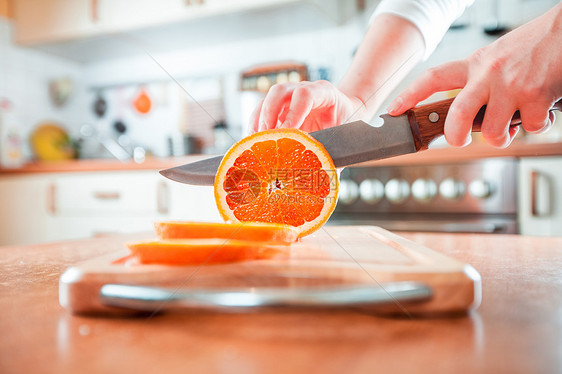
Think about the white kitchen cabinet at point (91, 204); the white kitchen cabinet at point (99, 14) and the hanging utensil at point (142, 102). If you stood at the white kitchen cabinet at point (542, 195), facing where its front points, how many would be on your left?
0

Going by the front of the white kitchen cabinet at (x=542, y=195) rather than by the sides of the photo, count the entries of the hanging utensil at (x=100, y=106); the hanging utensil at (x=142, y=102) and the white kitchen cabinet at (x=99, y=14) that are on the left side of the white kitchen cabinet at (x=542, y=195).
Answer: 0

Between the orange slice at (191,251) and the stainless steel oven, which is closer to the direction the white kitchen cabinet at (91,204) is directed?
the orange slice

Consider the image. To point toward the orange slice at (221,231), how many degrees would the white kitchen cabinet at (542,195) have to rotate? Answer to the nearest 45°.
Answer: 0° — it already faces it

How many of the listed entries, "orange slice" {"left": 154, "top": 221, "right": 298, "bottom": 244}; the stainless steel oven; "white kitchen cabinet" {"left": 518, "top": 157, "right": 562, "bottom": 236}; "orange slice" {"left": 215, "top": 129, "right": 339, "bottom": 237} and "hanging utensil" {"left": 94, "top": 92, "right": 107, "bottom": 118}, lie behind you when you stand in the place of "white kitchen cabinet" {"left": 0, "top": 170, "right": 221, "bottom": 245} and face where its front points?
1

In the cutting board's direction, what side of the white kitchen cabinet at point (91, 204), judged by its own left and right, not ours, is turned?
front

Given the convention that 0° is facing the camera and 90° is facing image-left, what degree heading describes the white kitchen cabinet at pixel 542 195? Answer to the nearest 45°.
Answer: approximately 0°

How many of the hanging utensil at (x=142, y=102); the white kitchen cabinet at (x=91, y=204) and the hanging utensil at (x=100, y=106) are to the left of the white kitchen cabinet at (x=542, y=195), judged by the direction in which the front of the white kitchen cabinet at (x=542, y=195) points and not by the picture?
0

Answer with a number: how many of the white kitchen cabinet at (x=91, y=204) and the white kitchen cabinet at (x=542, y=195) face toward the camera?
2

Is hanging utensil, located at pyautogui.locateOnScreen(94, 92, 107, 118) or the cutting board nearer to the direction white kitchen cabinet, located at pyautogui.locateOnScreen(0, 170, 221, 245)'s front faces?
the cutting board

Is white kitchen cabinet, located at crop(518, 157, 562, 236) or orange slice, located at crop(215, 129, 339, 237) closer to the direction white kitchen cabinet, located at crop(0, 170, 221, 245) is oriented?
the orange slice

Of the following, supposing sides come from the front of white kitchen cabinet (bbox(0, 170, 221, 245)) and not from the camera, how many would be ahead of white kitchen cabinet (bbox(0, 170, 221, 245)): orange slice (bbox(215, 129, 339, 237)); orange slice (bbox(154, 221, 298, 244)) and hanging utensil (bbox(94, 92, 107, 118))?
2

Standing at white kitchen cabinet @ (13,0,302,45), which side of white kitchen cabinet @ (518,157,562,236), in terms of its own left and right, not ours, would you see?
right

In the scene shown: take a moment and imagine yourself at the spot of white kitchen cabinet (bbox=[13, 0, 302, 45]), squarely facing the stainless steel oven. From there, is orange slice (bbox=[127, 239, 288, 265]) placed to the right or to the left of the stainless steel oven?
right

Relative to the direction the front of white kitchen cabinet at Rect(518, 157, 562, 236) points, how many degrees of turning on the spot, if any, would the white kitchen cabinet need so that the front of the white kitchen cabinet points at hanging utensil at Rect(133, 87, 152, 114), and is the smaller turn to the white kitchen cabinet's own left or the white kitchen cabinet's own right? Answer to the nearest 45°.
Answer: approximately 90° to the white kitchen cabinet's own right

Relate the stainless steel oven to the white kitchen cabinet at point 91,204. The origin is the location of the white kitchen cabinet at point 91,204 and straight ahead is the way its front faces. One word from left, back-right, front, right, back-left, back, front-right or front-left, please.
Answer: front-left

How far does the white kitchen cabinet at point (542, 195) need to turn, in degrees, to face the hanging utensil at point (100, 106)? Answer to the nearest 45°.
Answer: approximately 90° to its right

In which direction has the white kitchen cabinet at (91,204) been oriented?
toward the camera

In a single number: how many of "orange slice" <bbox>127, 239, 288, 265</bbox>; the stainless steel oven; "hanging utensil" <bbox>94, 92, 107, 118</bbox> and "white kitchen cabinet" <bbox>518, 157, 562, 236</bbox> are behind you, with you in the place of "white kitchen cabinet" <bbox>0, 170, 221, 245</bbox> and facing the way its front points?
1
